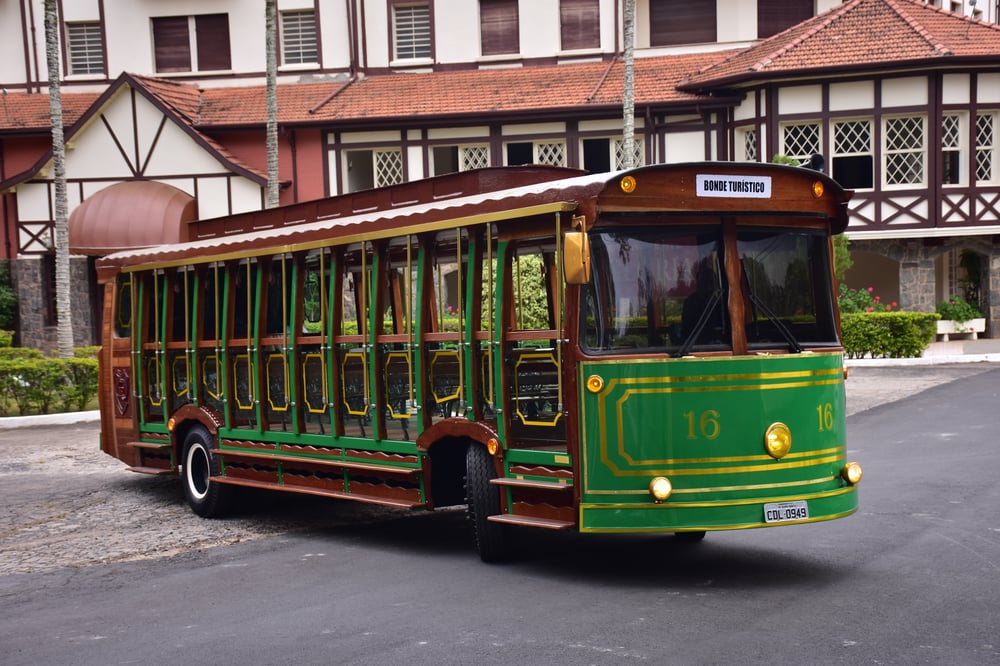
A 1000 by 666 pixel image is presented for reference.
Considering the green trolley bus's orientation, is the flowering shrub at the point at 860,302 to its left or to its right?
on its left

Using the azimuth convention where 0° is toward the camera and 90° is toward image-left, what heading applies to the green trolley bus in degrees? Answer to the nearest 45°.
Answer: approximately 315°

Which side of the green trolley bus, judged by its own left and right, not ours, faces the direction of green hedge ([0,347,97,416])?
back

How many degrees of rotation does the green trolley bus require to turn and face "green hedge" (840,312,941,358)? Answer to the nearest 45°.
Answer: approximately 90° to its left

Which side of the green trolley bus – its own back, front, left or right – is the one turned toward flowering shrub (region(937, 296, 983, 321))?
left
